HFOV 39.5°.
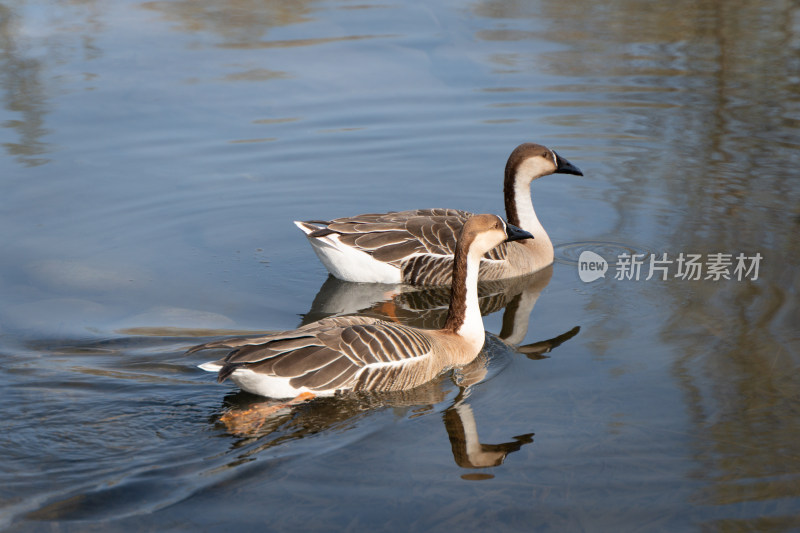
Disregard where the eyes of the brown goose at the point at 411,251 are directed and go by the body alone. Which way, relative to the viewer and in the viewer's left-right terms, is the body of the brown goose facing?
facing to the right of the viewer

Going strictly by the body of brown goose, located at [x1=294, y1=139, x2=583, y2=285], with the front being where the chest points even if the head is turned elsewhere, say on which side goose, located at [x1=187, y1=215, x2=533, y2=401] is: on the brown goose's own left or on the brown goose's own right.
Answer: on the brown goose's own right

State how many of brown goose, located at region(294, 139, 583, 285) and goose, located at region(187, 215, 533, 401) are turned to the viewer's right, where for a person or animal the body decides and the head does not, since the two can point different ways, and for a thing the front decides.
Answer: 2

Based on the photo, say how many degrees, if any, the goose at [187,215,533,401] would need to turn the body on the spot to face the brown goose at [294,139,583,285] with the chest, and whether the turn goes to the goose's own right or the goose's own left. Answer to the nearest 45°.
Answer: approximately 90° to the goose's own left

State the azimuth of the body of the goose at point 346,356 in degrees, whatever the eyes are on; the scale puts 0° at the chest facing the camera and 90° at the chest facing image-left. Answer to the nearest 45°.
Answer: approximately 270°
